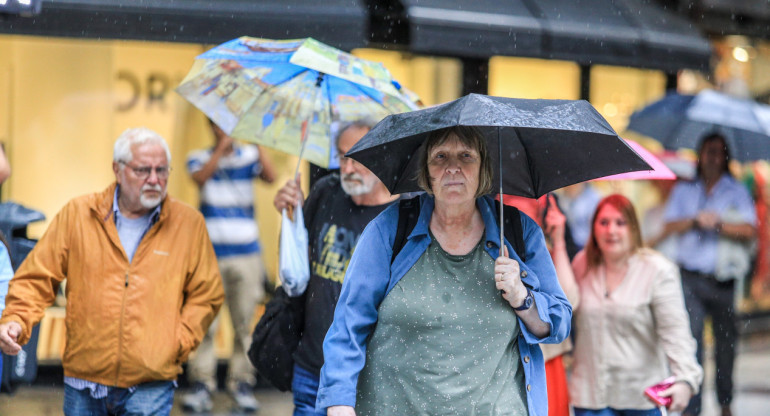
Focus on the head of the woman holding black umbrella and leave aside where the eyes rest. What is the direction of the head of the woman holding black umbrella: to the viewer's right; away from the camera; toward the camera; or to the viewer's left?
toward the camera

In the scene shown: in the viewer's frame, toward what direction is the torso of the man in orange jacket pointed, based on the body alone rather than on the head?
toward the camera

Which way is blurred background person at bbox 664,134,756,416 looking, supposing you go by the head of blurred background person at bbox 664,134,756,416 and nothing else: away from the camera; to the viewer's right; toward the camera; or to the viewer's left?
toward the camera

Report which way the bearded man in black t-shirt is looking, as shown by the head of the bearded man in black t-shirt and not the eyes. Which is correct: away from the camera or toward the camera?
toward the camera

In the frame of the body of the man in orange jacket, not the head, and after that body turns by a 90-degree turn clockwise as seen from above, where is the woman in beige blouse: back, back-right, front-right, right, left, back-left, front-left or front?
back

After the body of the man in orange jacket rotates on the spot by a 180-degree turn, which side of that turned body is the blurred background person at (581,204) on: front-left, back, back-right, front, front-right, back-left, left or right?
front-right

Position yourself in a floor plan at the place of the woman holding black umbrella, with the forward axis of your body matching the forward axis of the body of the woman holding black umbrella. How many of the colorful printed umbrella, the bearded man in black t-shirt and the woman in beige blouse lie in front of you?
0

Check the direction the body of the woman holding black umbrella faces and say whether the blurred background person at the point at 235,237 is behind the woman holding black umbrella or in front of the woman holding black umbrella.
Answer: behind

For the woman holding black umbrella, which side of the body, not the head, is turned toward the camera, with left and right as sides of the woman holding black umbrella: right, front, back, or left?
front

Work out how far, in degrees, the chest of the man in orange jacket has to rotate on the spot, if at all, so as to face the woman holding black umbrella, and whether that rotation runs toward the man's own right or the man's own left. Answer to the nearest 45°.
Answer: approximately 45° to the man's own left
